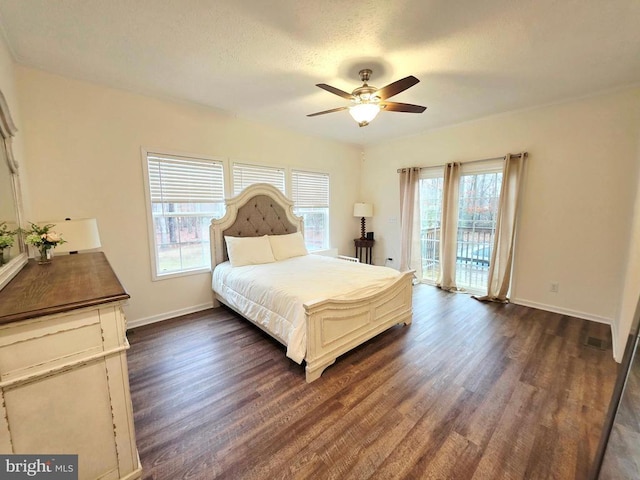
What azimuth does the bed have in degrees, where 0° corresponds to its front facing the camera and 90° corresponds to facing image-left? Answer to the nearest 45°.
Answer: approximately 315°

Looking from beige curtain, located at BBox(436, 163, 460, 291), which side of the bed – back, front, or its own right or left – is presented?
left

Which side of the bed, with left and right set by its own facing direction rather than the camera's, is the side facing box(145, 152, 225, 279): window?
back

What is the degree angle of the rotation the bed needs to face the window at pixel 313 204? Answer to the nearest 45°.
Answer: approximately 135° to its left

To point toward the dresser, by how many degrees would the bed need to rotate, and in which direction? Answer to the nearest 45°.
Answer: approximately 90° to its right

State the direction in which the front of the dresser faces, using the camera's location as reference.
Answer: facing to the right of the viewer

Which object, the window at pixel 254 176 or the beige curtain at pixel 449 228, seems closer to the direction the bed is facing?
the beige curtain

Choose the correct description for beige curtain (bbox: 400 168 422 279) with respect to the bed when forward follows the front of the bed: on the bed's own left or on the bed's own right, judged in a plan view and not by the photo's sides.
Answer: on the bed's own left

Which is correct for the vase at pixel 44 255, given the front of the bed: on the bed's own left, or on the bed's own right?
on the bed's own right

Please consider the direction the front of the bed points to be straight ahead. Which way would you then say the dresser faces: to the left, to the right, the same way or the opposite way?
to the left

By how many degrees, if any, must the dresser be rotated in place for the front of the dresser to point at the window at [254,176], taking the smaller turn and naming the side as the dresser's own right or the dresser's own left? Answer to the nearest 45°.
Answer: approximately 45° to the dresser's own left
